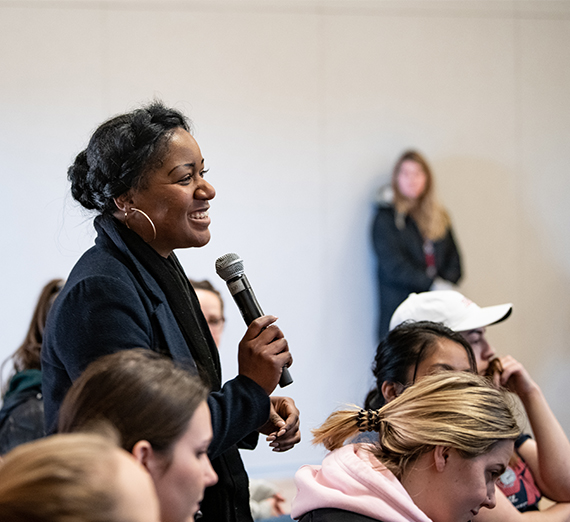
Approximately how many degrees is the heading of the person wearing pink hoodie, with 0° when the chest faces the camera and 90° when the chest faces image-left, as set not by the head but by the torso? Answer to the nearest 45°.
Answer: approximately 270°

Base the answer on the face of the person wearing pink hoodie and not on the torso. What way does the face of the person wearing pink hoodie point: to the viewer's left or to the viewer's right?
to the viewer's right

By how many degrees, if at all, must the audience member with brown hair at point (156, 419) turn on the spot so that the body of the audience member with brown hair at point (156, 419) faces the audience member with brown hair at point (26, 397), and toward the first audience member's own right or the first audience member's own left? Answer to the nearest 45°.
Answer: approximately 90° to the first audience member's own left

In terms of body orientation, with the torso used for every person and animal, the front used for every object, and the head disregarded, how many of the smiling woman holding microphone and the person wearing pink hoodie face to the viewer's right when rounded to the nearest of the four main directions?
2

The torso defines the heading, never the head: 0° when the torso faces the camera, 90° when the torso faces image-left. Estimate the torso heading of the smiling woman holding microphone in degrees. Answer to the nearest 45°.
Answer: approximately 270°

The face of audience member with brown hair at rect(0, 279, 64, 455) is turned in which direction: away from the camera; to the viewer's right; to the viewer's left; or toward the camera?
away from the camera

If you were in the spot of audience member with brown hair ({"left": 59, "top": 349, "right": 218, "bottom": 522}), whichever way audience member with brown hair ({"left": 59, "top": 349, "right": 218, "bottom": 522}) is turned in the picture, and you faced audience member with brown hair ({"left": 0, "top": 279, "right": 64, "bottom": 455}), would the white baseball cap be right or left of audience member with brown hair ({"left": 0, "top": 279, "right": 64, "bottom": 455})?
right

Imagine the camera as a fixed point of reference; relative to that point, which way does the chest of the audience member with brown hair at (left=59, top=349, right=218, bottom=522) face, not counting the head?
to the viewer's right

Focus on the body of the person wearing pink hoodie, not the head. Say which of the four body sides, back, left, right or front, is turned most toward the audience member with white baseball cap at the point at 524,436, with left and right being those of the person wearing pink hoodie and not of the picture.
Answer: left

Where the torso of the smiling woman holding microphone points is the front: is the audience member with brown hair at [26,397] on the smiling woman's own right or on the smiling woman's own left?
on the smiling woman's own left
